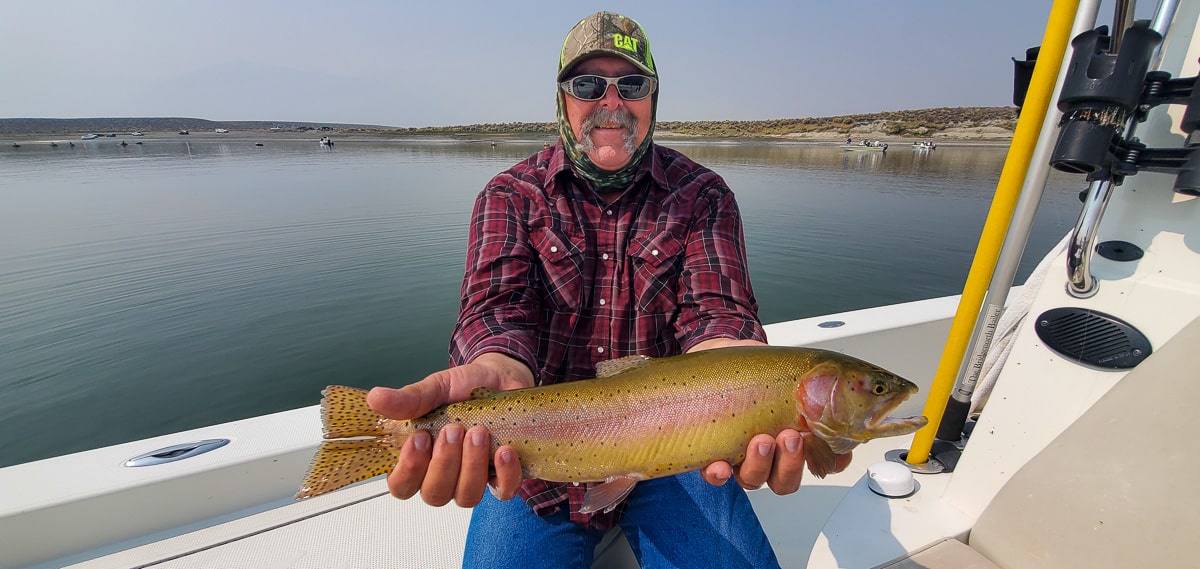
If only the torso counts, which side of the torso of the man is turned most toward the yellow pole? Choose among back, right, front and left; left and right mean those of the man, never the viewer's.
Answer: left

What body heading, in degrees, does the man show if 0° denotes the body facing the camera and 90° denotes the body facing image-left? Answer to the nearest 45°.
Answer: approximately 0°
